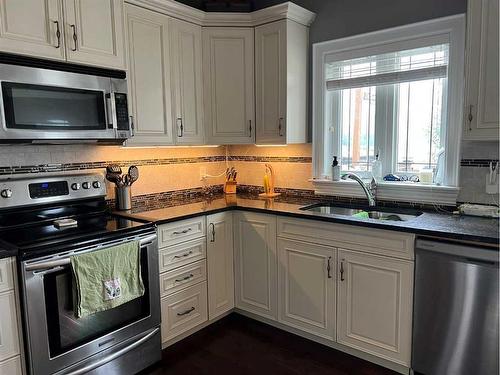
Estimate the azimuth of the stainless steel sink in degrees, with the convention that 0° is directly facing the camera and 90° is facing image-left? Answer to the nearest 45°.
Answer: approximately 45°

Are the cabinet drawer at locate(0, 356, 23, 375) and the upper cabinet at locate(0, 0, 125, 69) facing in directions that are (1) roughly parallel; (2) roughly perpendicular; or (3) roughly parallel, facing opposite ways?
roughly parallel

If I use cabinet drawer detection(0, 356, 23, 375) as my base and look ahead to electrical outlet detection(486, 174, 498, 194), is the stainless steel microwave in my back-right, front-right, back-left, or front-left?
front-left

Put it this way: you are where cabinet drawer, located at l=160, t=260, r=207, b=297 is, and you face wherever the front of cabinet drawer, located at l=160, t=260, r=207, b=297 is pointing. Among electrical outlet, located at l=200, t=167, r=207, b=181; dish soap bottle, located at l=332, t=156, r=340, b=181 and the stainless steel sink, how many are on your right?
0

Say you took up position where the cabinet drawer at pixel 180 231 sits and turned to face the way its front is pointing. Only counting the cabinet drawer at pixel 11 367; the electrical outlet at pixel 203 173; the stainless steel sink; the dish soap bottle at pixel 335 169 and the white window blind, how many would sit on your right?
1

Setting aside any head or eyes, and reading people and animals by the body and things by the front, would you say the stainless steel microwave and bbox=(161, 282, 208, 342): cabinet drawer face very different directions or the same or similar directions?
same or similar directions

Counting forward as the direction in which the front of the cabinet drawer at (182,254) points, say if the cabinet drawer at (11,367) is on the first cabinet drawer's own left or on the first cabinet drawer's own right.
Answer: on the first cabinet drawer's own right

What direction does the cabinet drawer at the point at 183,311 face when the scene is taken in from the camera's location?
facing the viewer and to the right of the viewer

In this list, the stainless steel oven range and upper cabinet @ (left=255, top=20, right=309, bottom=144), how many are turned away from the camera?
0

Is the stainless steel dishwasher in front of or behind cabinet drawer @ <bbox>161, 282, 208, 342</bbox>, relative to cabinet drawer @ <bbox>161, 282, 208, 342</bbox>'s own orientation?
in front

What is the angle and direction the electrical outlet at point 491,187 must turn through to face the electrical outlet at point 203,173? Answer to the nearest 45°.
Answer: approximately 90° to its right

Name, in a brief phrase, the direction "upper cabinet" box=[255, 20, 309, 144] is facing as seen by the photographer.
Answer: facing the viewer and to the left of the viewer

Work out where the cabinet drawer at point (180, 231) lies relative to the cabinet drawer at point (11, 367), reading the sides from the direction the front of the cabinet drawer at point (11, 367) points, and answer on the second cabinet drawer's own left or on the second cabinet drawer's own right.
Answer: on the second cabinet drawer's own left

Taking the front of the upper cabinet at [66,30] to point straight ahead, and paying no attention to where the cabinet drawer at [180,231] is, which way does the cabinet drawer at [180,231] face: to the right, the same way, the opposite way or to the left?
the same way

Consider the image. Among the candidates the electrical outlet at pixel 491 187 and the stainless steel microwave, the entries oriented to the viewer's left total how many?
0

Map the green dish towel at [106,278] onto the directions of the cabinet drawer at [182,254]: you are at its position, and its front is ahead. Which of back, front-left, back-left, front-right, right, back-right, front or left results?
right

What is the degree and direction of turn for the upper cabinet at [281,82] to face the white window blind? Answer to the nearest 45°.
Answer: approximately 135° to its left
